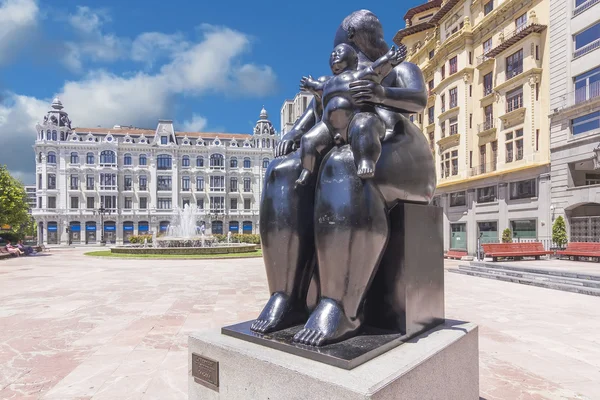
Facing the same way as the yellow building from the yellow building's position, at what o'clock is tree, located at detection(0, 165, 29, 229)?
The tree is roughly at 1 o'clock from the yellow building.

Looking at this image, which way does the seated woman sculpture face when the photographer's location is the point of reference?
facing the viewer and to the left of the viewer

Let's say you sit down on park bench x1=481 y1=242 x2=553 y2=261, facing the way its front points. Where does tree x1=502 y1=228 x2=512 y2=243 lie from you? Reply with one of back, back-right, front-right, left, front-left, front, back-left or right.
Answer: back

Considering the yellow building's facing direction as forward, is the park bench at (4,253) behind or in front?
in front

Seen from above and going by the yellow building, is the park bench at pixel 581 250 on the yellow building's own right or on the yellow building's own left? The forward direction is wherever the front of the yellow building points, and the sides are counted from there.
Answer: on the yellow building's own left

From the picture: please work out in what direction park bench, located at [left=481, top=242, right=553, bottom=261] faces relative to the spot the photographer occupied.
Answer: facing the viewer

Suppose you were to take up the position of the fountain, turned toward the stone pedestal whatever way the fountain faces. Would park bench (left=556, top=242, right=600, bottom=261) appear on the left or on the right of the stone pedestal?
left

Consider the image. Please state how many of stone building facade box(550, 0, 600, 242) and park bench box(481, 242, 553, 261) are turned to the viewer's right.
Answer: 0

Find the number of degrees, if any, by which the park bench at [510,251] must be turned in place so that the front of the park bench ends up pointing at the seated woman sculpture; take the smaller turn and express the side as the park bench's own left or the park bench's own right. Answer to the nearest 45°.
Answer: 0° — it already faces it
